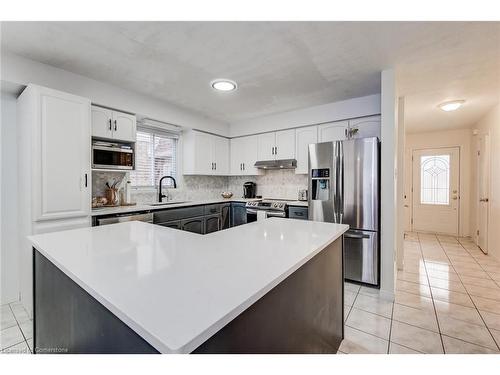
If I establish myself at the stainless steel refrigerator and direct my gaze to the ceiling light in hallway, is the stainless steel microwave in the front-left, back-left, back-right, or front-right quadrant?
back-left

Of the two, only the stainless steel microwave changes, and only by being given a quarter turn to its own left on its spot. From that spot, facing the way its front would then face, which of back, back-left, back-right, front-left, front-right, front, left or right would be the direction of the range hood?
front

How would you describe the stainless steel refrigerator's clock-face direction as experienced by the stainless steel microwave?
The stainless steel refrigerator is roughly at 10 o'clock from the stainless steel microwave.

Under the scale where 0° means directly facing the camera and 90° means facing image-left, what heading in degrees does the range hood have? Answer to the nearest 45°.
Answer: approximately 45°

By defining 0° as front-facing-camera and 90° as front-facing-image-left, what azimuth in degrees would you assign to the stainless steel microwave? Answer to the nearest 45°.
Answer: approximately 0°

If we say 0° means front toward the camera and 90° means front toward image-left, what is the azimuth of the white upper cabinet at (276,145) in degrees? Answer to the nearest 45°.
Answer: approximately 45°

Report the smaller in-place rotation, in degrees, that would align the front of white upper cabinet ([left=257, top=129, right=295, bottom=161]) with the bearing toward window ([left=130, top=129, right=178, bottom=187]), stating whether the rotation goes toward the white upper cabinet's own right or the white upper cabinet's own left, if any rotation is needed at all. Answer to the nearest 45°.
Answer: approximately 45° to the white upper cabinet's own right
